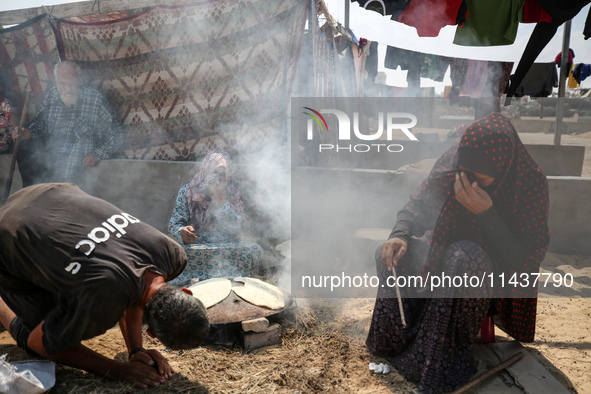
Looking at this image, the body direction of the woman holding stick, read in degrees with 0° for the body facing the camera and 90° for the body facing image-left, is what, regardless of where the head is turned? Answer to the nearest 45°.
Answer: approximately 45°

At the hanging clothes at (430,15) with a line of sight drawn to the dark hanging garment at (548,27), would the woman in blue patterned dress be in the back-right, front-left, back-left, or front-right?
back-right

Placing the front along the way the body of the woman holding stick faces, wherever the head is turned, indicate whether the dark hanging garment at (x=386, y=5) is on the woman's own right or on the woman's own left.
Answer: on the woman's own right

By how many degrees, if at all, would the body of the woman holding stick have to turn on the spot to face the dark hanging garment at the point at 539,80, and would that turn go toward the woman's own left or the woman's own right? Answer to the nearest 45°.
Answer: approximately 135° to the woman's own right

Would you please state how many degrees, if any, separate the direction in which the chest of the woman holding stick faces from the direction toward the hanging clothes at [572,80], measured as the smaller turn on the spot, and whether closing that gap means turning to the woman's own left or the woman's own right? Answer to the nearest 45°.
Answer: approximately 135° to the woman's own right

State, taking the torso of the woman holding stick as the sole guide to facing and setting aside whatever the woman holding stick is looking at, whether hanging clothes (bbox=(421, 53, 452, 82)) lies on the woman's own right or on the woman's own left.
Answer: on the woman's own right

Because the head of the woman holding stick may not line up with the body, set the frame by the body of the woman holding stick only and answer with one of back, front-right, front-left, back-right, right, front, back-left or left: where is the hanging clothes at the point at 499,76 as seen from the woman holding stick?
back-right

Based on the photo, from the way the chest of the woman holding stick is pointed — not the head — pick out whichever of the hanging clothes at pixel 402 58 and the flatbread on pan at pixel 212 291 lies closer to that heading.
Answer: the flatbread on pan

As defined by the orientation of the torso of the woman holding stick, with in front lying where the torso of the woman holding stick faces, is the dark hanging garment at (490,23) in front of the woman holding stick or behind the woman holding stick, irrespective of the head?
behind

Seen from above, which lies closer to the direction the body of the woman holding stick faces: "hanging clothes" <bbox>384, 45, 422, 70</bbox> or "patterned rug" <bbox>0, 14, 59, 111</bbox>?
the patterned rug

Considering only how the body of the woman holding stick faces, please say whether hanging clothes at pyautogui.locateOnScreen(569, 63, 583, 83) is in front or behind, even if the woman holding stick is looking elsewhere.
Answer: behind

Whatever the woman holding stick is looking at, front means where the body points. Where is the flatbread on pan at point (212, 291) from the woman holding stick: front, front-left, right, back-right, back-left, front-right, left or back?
front-right
